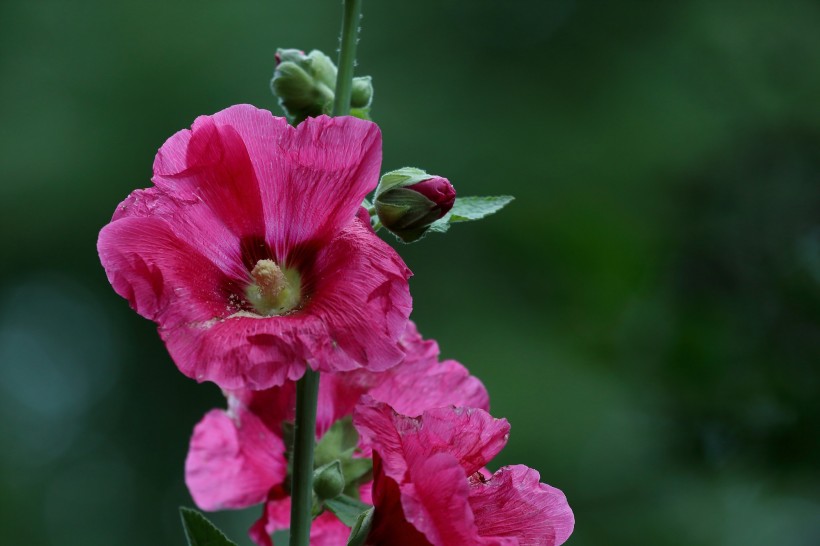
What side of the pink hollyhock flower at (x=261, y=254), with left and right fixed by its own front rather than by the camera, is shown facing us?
front
